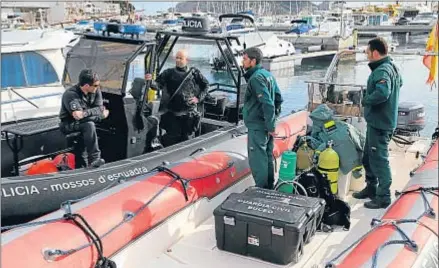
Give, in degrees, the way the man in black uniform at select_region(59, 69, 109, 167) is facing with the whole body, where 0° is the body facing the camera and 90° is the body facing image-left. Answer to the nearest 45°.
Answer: approximately 315°

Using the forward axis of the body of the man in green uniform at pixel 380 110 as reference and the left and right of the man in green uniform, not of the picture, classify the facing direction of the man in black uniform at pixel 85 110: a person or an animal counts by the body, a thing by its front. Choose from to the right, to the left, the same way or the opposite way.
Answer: the opposite way

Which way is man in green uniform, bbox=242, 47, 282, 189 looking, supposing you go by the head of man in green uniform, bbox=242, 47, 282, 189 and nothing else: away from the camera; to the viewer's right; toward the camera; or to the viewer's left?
to the viewer's left

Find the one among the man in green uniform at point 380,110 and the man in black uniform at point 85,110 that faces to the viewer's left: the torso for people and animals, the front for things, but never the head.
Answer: the man in green uniform

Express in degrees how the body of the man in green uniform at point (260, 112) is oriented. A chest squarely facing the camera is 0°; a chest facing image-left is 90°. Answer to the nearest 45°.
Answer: approximately 90°

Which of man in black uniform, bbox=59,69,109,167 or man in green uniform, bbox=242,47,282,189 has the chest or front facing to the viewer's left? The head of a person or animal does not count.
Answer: the man in green uniform

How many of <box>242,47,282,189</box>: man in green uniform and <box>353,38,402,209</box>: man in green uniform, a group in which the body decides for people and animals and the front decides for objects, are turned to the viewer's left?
2

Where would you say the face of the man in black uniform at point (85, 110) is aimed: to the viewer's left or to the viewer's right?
to the viewer's right

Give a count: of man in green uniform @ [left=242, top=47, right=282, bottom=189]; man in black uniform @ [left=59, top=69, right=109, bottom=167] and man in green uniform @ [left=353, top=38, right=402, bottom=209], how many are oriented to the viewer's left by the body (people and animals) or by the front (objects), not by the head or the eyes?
2

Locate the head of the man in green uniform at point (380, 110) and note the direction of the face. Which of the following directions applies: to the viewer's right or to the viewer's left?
to the viewer's left

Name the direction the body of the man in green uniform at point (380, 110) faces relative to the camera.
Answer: to the viewer's left

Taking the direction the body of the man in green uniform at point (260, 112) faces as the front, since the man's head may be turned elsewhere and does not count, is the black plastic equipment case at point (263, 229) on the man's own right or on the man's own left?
on the man's own left
